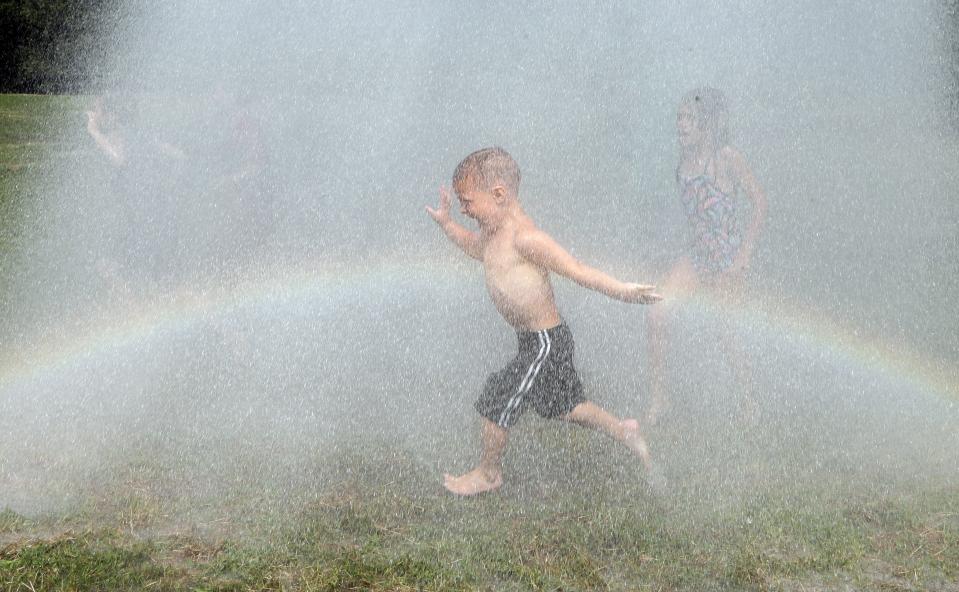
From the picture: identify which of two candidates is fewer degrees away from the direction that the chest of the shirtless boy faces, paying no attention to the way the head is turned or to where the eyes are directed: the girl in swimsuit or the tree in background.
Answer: the tree in background

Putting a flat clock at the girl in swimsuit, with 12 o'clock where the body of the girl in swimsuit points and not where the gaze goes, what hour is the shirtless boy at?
The shirtless boy is roughly at 12 o'clock from the girl in swimsuit.

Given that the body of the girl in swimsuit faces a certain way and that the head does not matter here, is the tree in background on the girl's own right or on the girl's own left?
on the girl's own right

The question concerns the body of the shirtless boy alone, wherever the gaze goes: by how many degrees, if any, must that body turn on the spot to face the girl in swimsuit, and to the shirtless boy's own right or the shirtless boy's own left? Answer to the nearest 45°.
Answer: approximately 135° to the shirtless boy's own right

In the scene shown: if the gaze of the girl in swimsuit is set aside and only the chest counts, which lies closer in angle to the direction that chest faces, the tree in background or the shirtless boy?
the shirtless boy

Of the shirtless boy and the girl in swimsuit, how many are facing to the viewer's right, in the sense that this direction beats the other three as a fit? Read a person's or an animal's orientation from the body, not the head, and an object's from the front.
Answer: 0

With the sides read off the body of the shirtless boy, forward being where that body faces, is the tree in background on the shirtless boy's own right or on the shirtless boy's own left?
on the shirtless boy's own right

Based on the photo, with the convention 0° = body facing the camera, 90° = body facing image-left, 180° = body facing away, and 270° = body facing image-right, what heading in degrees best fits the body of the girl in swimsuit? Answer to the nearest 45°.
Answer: approximately 45°

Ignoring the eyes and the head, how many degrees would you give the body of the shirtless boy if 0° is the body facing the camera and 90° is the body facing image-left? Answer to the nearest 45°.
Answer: approximately 90°
